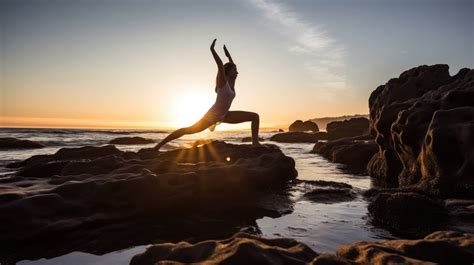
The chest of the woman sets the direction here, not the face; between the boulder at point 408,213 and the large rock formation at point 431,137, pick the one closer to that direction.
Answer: the large rock formation

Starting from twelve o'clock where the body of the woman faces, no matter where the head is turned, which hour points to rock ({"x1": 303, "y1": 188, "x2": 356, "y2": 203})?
The rock is roughly at 1 o'clock from the woman.

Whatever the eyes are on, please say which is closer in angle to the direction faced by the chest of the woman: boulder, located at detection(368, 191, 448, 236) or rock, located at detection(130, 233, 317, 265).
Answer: the boulder

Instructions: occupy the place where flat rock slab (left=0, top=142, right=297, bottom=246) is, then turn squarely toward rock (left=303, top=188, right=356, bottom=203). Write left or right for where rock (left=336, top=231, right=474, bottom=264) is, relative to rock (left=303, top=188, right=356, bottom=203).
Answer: right

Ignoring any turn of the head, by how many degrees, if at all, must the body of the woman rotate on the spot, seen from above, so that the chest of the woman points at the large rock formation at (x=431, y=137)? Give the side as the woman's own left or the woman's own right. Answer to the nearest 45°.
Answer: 0° — they already face it

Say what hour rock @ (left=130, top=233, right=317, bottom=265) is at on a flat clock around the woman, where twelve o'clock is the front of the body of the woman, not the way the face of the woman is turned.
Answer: The rock is roughly at 3 o'clock from the woman.

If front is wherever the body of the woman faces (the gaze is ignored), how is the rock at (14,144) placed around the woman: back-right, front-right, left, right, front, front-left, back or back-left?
back-left

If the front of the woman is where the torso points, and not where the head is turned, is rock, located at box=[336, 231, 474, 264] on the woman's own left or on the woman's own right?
on the woman's own right

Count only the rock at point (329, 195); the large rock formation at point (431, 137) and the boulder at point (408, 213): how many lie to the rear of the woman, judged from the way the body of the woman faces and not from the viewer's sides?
0

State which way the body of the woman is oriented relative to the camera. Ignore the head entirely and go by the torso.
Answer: to the viewer's right

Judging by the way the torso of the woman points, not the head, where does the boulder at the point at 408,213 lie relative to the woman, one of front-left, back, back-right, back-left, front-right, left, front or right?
front-right

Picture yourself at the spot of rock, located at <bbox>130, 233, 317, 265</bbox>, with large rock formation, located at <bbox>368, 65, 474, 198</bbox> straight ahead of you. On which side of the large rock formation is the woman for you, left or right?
left
